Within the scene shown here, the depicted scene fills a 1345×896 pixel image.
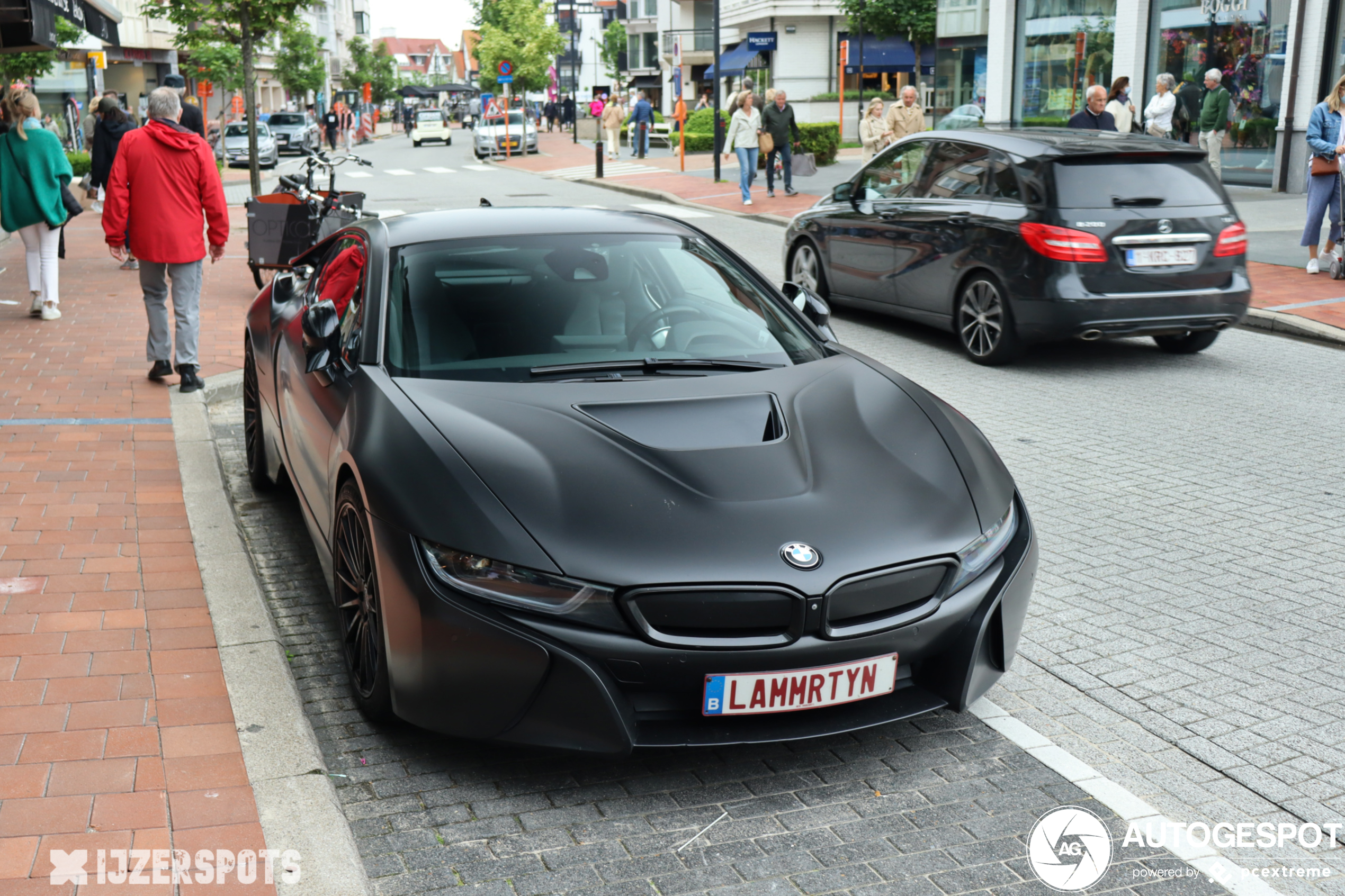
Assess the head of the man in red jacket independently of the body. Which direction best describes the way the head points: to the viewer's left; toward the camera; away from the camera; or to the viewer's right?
away from the camera

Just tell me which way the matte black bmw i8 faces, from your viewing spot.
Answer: facing the viewer and to the right of the viewer

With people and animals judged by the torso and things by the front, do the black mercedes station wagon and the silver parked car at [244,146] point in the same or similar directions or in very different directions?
very different directions

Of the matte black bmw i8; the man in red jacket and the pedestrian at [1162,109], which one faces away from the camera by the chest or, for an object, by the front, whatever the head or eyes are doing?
the man in red jacket

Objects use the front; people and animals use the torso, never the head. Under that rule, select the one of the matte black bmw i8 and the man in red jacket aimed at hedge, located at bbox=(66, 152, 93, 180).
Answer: the man in red jacket

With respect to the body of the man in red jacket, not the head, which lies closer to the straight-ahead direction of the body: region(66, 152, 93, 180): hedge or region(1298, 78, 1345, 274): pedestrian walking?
the hedge

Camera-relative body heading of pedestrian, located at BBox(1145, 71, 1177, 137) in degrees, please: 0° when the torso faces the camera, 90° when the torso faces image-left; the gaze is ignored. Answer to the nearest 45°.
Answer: approximately 45°

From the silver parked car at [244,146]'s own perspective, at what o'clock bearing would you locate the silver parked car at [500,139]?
The silver parked car at [500,139] is roughly at 9 o'clock from the silver parked car at [244,146].

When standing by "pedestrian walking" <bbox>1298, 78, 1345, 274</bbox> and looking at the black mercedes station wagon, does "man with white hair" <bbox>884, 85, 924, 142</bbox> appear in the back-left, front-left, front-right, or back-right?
back-right

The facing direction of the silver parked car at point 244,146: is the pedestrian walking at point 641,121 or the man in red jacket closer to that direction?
the man in red jacket

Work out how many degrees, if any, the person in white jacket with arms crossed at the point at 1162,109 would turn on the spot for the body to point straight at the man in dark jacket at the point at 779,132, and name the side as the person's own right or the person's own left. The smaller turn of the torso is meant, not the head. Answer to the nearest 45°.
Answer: approximately 45° to the person's own right

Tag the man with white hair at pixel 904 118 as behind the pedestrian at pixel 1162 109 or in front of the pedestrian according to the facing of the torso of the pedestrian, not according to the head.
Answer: in front

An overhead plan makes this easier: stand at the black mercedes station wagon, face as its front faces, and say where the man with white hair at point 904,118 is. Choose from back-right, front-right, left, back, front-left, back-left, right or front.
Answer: front-right

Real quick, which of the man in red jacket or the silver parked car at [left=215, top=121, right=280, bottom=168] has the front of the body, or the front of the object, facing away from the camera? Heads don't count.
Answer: the man in red jacket

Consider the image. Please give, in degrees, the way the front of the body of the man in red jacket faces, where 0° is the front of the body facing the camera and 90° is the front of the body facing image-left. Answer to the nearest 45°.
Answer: approximately 180°
